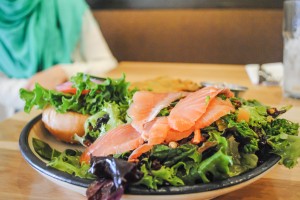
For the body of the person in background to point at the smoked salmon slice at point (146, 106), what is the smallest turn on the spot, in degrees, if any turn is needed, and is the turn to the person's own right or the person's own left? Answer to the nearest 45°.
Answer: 0° — they already face it

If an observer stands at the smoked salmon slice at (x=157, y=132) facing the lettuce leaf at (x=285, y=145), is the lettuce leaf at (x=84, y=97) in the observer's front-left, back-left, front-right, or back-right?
back-left

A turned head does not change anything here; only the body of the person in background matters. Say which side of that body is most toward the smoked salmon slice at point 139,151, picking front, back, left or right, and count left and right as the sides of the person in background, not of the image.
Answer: front

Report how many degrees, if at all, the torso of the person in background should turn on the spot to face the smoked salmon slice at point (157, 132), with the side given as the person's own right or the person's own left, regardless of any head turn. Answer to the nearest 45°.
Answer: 0° — they already face it

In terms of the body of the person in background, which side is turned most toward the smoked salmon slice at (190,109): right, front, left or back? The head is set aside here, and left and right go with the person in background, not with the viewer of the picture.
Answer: front

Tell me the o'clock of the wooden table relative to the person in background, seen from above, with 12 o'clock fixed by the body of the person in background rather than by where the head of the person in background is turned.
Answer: The wooden table is roughly at 12 o'clock from the person in background.

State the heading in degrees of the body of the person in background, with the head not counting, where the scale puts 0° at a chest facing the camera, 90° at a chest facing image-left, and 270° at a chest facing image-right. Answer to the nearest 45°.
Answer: approximately 0°

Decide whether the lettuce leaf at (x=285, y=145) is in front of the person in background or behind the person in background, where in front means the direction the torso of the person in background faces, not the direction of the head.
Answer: in front

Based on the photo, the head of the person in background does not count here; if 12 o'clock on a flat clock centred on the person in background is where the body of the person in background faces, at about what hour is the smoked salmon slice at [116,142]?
The smoked salmon slice is roughly at 12 o'clock from the person in background.
